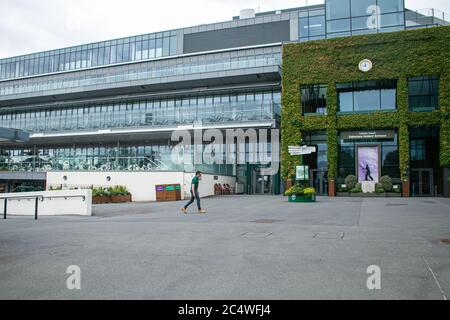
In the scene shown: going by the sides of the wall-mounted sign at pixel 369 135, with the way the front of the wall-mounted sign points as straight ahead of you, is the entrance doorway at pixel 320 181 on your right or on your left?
on your right

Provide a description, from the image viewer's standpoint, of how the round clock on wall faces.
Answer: facing the viewer

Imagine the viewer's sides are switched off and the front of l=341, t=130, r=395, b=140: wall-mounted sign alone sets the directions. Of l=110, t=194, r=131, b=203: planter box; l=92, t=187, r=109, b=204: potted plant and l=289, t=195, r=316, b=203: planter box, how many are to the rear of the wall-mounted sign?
0

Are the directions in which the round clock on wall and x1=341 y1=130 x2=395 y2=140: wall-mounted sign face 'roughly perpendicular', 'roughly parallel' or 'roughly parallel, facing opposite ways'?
roughly parallel

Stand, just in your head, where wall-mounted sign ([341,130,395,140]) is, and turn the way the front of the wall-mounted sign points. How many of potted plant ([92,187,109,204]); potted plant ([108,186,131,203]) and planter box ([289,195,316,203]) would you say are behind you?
0

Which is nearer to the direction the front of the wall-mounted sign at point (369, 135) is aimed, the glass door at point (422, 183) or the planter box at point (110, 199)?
the planter box

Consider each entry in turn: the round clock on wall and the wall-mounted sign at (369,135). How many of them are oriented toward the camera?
2
